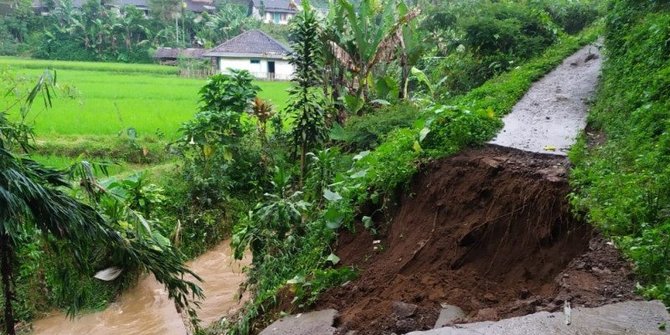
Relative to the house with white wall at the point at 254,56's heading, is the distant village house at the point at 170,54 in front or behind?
behind

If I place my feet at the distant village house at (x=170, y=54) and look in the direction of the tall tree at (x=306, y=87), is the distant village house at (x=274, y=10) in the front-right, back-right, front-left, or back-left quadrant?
back-left

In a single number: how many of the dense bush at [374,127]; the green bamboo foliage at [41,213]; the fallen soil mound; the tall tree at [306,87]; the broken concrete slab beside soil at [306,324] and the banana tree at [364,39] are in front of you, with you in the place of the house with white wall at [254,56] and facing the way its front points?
6

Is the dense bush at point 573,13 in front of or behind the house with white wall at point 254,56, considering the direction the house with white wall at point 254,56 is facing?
in front

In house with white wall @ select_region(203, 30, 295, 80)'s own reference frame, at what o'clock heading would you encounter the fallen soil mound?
The fallen soil mound is roughly at 12 o'clock from the house with white wall.

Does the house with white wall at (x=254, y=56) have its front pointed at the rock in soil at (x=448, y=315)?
yes

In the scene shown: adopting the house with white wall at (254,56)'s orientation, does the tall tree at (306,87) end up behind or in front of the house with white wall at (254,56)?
in front

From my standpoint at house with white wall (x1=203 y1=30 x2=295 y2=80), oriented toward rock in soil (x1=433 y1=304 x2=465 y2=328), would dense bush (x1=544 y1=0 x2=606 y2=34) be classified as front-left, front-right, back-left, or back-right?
front-left

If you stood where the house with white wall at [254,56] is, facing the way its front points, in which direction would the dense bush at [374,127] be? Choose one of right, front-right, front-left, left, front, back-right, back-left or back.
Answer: front

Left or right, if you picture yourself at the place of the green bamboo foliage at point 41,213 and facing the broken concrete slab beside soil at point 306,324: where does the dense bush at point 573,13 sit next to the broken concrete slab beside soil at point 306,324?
left

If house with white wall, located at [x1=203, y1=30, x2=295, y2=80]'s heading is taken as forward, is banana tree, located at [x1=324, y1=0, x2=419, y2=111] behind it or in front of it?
in front

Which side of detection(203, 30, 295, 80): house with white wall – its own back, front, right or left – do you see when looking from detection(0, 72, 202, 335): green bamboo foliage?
front

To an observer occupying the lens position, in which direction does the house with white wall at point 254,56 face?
facing the viewer

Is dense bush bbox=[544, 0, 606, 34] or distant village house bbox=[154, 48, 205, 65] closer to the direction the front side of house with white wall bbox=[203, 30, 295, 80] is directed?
the dense bush

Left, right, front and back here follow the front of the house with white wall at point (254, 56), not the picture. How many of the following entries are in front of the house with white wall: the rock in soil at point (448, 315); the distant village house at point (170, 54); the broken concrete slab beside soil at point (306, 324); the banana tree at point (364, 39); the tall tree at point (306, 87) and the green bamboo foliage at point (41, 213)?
5

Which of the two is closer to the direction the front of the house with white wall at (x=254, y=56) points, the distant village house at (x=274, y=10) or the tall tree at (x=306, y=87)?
the tall tree

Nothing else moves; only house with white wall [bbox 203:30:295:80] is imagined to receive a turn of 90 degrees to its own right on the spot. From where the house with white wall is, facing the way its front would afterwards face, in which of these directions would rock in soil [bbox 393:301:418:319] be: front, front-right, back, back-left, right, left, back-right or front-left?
left
